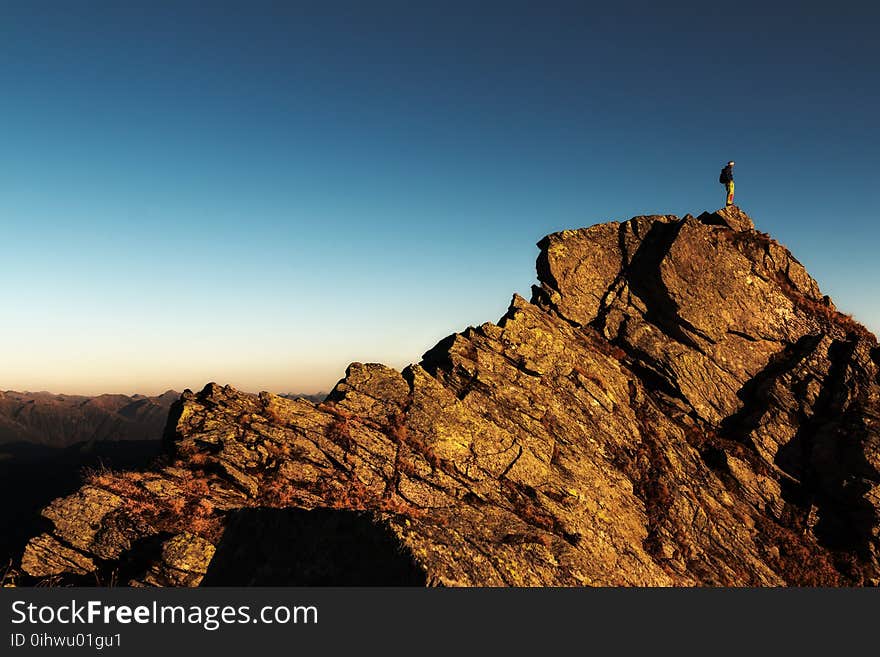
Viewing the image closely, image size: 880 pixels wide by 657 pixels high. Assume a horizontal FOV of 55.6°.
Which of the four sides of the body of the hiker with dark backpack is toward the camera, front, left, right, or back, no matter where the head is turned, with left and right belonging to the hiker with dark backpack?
right
